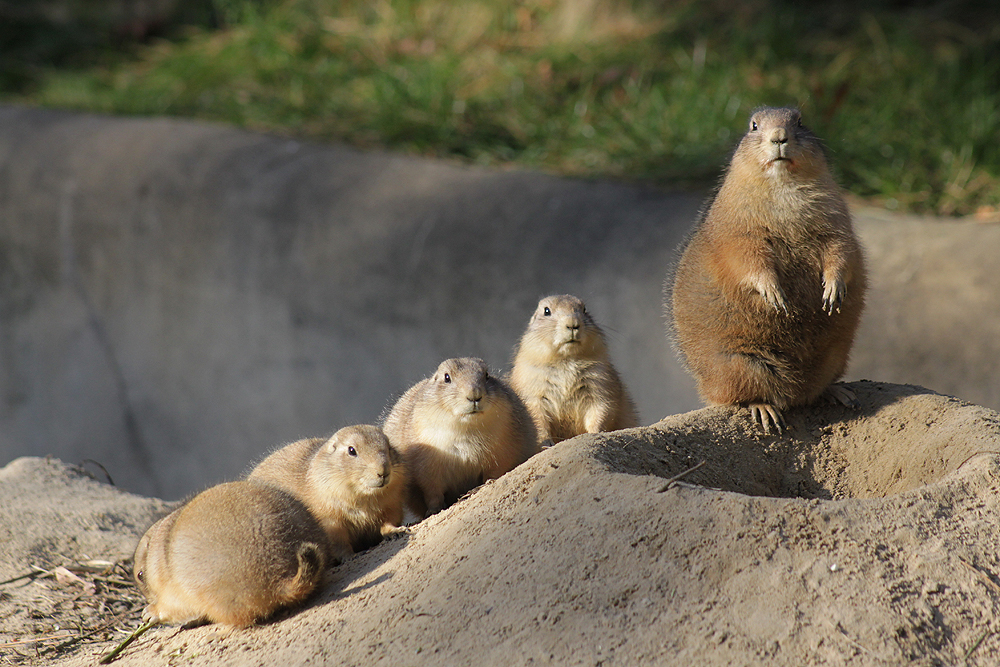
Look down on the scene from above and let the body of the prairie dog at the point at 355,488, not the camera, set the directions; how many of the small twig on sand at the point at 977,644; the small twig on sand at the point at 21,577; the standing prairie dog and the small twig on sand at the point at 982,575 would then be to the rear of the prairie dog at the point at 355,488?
1

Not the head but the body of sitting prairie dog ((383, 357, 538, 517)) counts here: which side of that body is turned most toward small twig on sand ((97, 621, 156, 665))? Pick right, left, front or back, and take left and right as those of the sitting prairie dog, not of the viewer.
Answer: right

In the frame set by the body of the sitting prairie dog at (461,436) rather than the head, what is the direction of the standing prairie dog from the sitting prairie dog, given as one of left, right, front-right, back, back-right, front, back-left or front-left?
left

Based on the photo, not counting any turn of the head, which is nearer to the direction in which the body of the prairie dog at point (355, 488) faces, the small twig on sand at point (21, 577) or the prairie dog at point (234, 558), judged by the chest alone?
the prairie dog

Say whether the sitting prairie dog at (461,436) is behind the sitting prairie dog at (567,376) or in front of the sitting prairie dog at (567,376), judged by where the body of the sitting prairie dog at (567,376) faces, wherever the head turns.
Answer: in front

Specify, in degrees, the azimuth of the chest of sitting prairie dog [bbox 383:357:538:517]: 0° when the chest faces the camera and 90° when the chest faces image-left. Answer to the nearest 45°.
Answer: approximately 0°

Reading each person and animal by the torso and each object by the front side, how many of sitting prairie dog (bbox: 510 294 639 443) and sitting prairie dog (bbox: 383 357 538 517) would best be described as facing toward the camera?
2

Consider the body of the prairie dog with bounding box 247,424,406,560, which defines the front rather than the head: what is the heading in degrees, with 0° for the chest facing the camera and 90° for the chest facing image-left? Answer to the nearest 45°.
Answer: approximately 315°

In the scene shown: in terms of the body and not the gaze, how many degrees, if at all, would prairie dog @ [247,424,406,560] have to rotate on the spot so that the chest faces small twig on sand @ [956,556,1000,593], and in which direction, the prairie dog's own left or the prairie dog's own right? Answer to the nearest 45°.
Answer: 0° — it already faces it
